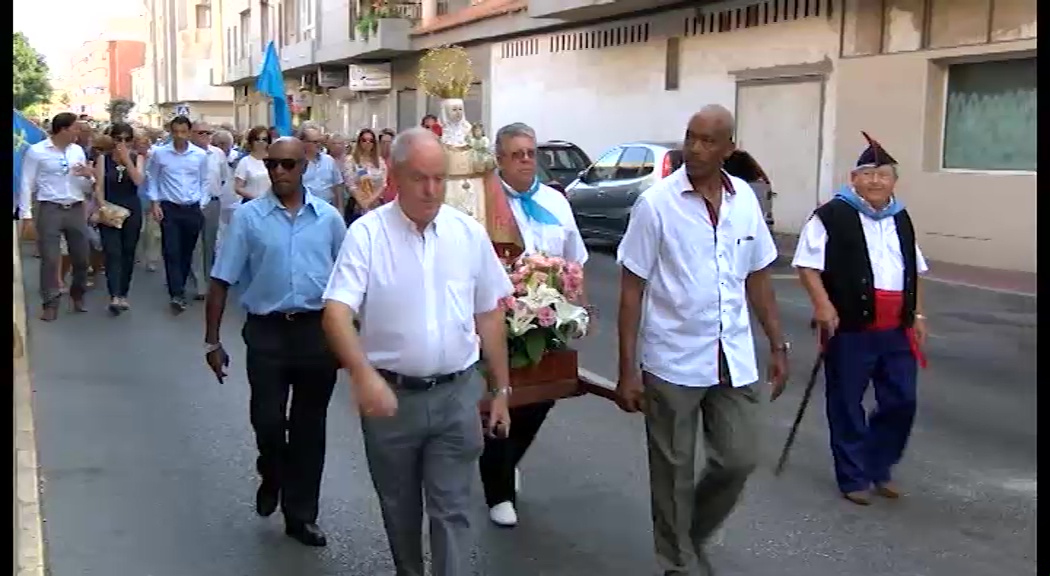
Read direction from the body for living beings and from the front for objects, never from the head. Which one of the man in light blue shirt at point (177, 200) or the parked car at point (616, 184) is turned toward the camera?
the man in light blue shirt

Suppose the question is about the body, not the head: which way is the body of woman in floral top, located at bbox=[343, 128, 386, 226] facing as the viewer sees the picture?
toward the camera

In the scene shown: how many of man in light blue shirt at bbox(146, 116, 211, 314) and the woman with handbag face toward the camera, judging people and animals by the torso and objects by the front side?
2

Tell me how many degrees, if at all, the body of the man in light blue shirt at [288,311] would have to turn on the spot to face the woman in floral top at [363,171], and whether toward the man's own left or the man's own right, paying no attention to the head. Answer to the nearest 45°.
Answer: approximately 180°

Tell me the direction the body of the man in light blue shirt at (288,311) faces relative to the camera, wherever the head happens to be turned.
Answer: toward the camera

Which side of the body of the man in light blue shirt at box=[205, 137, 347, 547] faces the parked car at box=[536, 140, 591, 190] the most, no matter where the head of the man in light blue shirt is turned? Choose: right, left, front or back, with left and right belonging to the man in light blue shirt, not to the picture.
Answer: back

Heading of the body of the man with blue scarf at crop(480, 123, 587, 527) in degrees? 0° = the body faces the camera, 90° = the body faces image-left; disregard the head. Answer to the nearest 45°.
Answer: approximately 0°

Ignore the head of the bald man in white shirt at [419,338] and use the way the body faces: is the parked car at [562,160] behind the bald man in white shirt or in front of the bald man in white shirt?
behind

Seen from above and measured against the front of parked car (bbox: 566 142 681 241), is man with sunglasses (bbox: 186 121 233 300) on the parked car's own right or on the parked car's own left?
on the parked car's own left

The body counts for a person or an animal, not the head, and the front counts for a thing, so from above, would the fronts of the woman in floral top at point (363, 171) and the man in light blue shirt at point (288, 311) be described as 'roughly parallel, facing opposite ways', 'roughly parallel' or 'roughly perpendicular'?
roughly parallel

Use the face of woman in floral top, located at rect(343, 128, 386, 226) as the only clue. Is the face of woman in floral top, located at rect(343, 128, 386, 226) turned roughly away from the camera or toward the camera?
toward the camera

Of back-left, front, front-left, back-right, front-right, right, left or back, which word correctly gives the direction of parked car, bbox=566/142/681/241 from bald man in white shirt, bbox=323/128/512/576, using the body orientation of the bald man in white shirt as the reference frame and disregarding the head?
back

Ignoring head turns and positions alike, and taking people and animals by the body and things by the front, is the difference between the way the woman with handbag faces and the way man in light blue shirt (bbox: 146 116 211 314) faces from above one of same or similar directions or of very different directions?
same or similar directions

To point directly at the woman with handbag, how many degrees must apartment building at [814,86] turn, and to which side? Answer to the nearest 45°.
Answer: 0° — it already faces them

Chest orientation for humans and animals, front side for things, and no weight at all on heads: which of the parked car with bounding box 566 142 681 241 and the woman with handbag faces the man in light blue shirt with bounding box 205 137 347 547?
the woman with handbag

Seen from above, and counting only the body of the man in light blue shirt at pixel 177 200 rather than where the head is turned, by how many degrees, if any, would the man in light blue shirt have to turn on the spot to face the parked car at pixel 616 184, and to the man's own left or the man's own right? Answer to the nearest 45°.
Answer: approximately 135° to the man's own left

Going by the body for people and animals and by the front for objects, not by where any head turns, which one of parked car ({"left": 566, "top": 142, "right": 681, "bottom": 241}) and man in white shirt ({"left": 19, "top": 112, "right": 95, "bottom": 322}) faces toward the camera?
the man in white shirt
